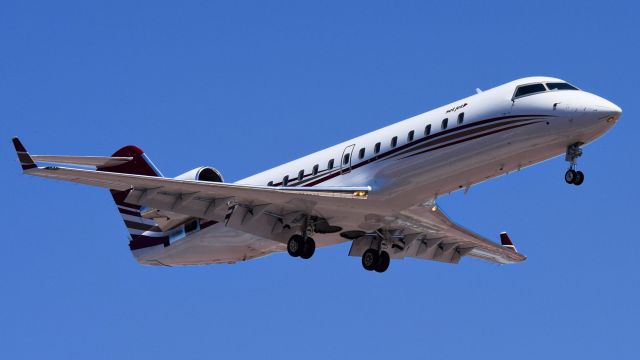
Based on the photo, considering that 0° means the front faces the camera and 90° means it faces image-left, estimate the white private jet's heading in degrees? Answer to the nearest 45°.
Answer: approximately 315°
